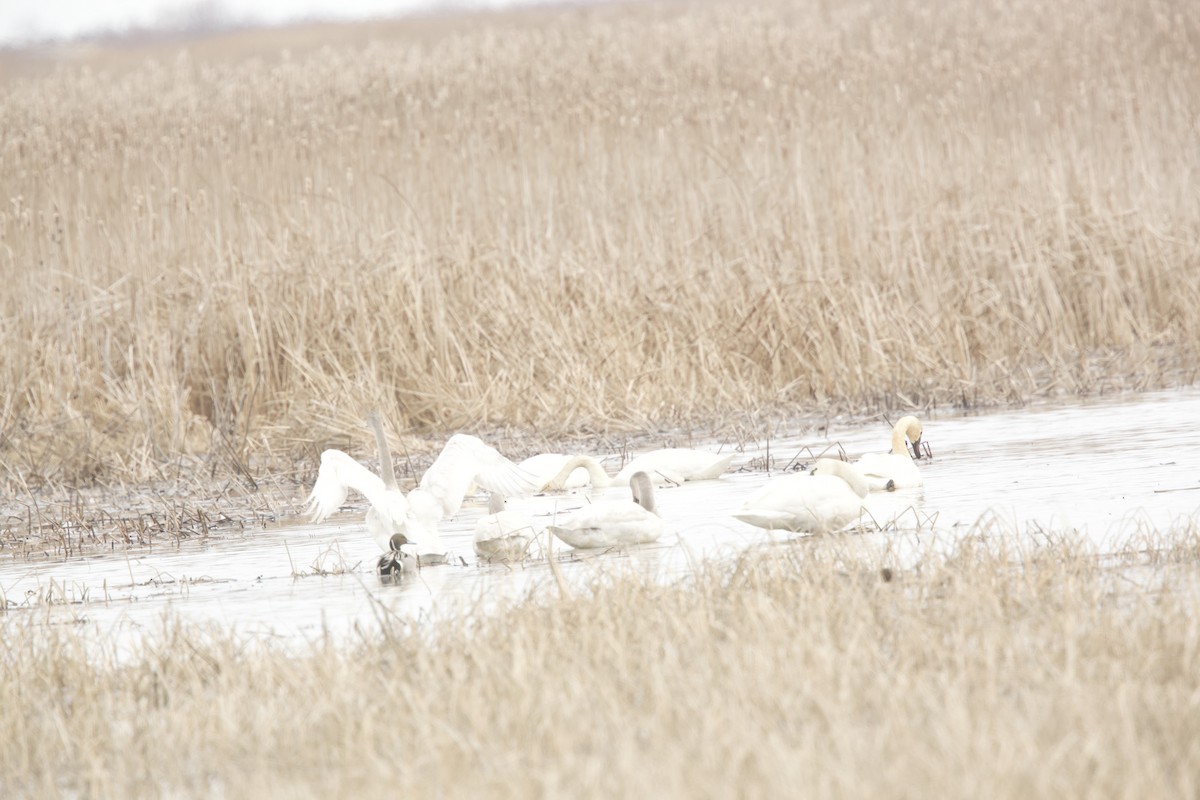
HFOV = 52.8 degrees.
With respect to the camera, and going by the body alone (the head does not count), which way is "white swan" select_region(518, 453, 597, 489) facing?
to the viewer's right

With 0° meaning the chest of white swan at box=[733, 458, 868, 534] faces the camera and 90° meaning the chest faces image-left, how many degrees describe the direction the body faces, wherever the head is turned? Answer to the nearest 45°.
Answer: approximately 270°

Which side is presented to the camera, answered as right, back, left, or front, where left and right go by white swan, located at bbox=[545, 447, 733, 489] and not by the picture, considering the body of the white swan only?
left

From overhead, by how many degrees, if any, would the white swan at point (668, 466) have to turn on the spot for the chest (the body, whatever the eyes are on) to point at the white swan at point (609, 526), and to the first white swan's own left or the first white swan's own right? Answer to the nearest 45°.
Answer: approximately 90° to the first white swan's own left

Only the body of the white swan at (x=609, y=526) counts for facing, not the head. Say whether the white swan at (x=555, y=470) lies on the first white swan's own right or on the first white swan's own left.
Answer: on the first white swan's own left

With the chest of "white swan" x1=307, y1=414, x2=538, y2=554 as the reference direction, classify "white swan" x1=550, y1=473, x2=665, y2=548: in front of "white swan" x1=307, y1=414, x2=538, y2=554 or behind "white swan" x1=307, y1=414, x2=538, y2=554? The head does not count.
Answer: behind

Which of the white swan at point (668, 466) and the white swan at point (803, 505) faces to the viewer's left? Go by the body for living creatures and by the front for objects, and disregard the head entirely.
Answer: the white swan at point (668, 466)

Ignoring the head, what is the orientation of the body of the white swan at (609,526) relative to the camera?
to the viewer's right
